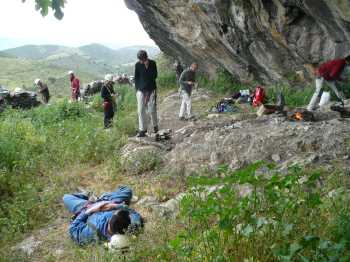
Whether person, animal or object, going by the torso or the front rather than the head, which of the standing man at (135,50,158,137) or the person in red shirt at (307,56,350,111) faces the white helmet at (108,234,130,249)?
the standing man

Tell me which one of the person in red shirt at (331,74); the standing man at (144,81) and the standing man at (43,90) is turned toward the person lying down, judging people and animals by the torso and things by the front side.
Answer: the standing man at (144,81)

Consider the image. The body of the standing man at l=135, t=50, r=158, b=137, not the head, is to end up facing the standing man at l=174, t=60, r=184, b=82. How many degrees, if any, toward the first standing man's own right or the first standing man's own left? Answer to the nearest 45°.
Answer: approximately 180°

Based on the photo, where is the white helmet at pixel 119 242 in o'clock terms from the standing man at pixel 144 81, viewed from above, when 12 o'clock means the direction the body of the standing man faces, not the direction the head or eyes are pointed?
The white helmet is roughly at 12 o'clock from the standing man.

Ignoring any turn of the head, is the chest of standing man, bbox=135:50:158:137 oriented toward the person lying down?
yes

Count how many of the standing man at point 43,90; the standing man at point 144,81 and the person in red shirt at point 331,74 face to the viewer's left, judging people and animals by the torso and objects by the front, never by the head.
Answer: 1

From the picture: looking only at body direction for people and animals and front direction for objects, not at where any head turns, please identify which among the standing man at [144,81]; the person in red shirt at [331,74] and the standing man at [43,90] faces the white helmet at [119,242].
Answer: the standing man at [144,81]

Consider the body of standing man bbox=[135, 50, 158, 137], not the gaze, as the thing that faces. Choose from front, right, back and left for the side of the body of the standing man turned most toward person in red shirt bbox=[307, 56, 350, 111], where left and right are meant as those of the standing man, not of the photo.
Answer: left

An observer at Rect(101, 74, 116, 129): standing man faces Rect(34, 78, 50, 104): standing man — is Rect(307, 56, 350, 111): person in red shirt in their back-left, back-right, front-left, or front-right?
back-right

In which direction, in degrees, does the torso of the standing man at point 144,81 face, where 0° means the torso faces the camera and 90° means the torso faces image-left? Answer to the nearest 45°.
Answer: approximately 0°
